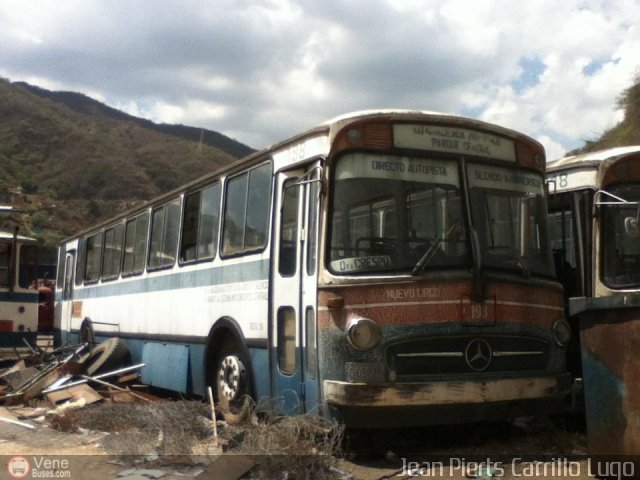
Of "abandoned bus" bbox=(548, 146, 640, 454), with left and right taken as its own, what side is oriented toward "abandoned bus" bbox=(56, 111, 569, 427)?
right

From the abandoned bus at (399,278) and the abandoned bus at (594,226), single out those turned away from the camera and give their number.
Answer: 0

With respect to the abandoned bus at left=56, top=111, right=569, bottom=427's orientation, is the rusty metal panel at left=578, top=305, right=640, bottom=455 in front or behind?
in front

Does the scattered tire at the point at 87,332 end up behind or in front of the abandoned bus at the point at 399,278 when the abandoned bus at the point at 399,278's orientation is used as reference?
behind

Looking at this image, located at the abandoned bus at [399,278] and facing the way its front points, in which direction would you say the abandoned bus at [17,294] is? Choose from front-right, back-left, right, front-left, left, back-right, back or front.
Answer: back

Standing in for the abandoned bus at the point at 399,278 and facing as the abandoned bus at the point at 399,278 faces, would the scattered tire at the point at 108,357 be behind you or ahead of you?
behind

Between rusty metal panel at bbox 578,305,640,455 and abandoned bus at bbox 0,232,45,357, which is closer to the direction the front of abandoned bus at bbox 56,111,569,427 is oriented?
the rusty metal panel

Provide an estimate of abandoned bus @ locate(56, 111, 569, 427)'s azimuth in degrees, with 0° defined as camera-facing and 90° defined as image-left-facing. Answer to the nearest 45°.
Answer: approximately 315°

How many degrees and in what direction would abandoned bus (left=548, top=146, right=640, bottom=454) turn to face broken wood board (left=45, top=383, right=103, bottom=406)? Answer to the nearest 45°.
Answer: approximately 135° to its right
